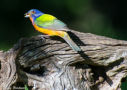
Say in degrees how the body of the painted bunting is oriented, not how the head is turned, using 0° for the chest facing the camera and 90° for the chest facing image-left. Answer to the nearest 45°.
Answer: approximately 90°
